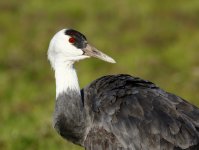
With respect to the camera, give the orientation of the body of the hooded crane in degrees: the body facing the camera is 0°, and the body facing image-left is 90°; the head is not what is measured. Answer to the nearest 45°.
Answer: approximately 90°
